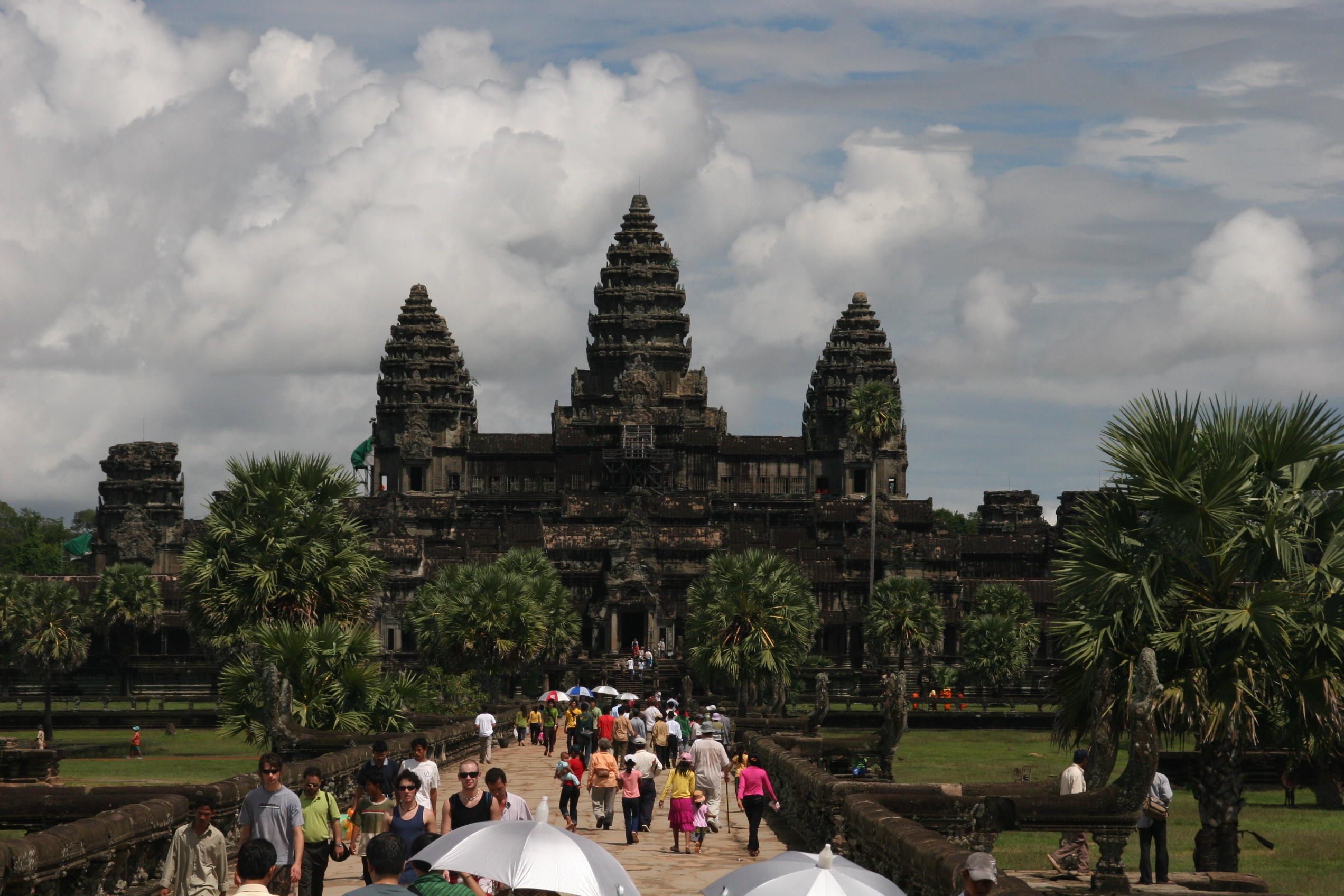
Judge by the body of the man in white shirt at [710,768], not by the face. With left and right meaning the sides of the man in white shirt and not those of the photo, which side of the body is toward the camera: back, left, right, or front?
back

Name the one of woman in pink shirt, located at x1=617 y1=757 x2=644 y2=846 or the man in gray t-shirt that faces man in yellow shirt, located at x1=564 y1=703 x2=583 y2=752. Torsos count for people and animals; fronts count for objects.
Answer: the woman in pink shirt

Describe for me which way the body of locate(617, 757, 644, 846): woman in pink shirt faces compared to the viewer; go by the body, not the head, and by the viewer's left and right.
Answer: facing away from the viewer

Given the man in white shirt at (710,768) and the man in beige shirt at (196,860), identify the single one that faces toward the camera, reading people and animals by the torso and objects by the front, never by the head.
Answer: the man in beige shirt

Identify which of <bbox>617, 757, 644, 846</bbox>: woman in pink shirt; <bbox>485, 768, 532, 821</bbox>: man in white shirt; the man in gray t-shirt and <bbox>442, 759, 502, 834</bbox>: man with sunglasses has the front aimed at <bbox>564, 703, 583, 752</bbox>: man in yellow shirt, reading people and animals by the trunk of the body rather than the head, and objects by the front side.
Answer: the woman in pink shirt

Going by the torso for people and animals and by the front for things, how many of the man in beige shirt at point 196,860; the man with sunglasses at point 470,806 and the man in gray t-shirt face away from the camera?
0

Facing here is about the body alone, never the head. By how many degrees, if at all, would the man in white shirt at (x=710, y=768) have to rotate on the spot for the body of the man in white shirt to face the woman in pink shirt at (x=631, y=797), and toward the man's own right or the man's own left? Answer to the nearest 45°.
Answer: approximately 135° to the man's own left

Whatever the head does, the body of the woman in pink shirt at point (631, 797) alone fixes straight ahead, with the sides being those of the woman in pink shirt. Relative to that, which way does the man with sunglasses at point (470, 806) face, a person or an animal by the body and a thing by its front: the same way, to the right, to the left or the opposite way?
the opposite way

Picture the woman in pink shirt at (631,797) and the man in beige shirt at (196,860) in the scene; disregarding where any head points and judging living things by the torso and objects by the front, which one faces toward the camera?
the man in beige shirt

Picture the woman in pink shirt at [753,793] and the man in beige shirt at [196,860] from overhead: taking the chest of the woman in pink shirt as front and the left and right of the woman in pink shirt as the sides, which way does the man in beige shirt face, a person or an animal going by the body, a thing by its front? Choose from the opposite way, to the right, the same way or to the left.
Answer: the opposite way

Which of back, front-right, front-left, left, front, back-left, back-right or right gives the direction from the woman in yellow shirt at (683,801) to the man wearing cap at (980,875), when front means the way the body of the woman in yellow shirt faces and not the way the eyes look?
back

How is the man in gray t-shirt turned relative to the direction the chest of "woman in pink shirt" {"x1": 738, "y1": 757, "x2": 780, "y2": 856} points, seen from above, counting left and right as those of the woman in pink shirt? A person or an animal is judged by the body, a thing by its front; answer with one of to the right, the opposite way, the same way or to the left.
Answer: the opposite way

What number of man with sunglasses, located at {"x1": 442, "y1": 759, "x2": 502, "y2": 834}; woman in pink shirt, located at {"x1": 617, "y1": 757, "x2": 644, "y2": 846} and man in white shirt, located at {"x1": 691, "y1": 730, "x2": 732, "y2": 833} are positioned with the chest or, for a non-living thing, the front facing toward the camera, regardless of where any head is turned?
1

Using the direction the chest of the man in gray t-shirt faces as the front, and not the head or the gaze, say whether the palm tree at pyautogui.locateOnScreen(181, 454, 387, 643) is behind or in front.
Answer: behind

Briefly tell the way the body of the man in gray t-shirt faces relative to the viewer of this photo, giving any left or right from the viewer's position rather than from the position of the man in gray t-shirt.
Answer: facing the viewer

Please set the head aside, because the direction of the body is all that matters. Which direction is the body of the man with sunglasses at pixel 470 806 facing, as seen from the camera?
toward the camera

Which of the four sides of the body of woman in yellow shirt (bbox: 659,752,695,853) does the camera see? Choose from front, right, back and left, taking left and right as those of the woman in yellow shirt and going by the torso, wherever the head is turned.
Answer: back

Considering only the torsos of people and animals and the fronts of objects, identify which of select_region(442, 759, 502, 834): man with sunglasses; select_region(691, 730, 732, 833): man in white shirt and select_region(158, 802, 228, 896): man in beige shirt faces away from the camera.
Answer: the man in white shirt
